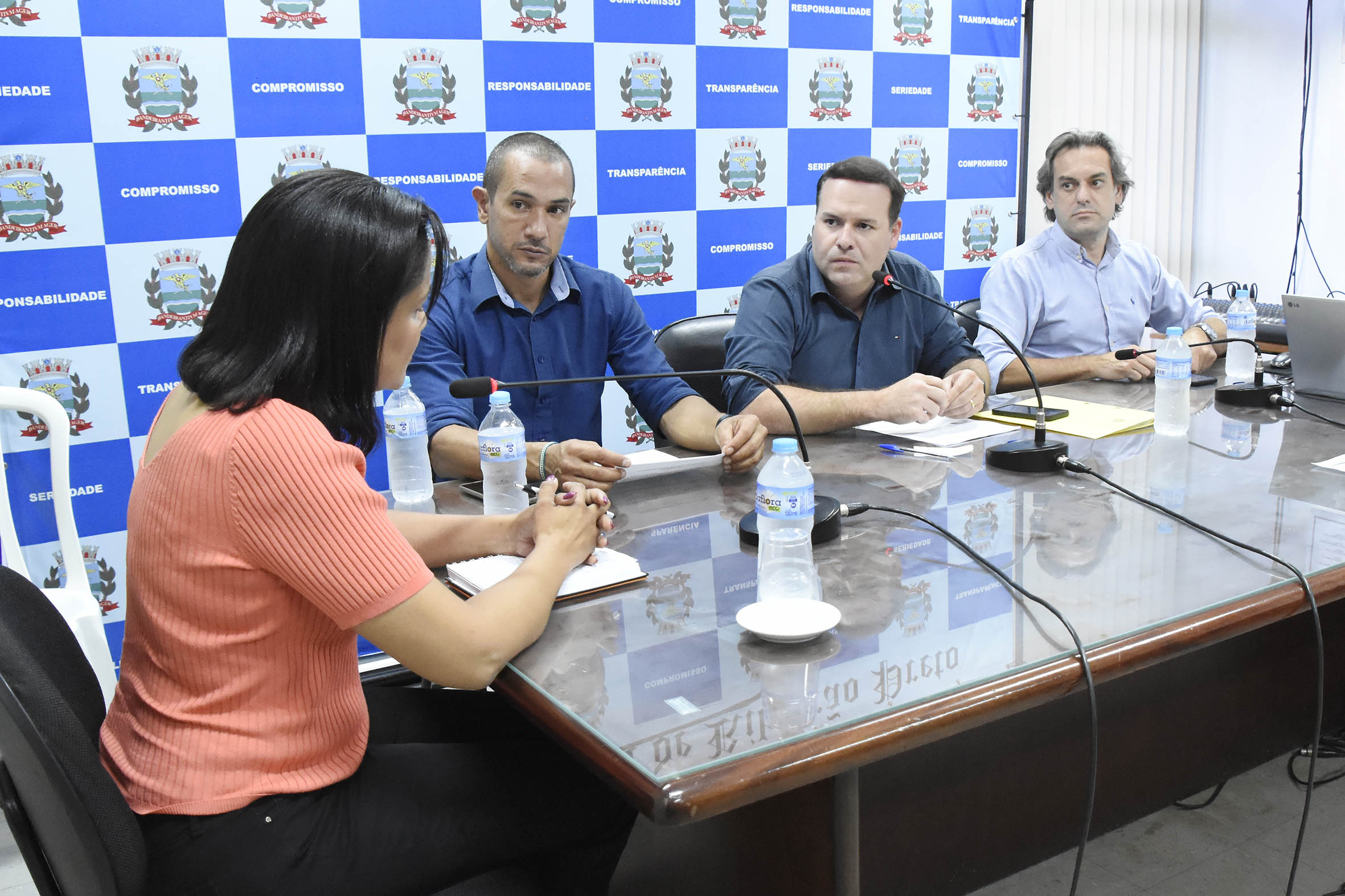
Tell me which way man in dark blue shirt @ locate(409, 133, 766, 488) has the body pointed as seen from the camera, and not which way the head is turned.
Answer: toward the camera

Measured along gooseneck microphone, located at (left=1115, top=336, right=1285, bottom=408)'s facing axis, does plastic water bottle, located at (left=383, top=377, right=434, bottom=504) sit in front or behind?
in front

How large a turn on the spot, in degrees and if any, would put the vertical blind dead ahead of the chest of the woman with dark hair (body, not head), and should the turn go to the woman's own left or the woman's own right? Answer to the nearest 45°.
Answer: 0° — they already face it

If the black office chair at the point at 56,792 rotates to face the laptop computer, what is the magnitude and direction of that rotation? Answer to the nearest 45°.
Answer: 0° — it already faces it

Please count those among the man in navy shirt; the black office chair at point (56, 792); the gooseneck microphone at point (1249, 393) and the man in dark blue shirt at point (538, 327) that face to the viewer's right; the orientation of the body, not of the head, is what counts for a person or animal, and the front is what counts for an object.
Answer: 1

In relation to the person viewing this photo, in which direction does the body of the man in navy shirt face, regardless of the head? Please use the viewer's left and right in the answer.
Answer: facing the viewer

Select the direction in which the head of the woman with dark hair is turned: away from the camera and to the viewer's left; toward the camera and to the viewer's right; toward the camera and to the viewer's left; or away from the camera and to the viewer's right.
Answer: away from the camera and to the viewer's right

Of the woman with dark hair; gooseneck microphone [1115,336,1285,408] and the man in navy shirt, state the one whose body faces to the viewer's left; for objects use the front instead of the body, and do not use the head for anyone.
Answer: the gooseneck microphone

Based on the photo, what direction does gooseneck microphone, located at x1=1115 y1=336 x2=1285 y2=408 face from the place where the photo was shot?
facing to the left of the viewer

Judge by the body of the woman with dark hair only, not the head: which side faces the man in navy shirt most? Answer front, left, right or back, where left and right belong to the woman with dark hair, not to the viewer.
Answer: front

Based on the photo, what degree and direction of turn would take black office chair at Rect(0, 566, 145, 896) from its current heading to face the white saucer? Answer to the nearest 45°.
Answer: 0° — it already faces it

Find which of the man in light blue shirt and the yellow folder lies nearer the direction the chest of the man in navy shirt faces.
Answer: the yellow folder

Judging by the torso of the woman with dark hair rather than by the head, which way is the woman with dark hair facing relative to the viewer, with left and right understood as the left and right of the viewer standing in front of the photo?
facing away from the viewer and to the right of the viewer

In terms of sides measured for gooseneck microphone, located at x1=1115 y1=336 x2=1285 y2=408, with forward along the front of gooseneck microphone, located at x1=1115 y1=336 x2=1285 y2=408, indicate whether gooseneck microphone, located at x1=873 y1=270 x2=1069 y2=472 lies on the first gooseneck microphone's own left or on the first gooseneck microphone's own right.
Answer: on the first gooseneck microphone's own left
